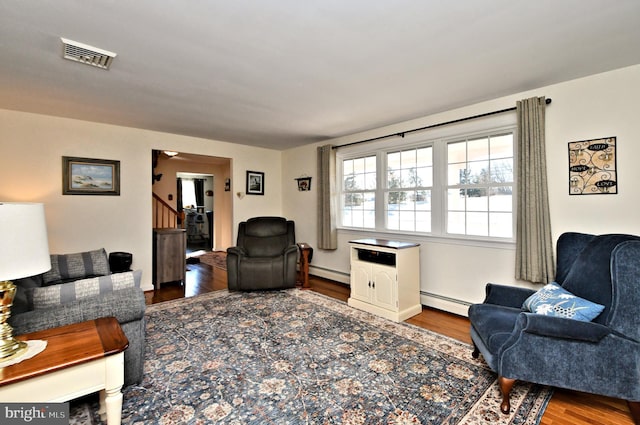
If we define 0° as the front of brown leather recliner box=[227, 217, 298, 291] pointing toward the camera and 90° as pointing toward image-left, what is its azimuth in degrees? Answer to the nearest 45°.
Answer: approximately 0°

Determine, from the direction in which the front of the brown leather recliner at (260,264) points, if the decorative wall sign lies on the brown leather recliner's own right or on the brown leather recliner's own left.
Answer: on the brown leather recliner's own left

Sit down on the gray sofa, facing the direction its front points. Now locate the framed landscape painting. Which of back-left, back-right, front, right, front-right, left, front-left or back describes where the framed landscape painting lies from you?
left

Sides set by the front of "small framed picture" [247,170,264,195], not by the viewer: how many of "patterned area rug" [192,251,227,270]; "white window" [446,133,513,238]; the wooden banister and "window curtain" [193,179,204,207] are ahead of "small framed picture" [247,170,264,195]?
1

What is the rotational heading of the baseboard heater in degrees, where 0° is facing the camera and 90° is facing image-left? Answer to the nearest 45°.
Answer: approximately 45°

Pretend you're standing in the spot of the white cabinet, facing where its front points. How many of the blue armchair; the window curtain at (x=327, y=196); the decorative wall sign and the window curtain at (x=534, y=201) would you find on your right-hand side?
1

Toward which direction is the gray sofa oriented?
to the viewer's right

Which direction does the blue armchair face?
to the viewer's left

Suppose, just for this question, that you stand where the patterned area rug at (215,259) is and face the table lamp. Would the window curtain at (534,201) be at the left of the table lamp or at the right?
left

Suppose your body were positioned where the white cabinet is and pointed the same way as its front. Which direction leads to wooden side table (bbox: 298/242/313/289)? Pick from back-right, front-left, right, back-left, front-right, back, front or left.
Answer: right

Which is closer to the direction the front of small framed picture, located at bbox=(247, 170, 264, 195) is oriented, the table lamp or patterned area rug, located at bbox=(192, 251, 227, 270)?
the table lamp
